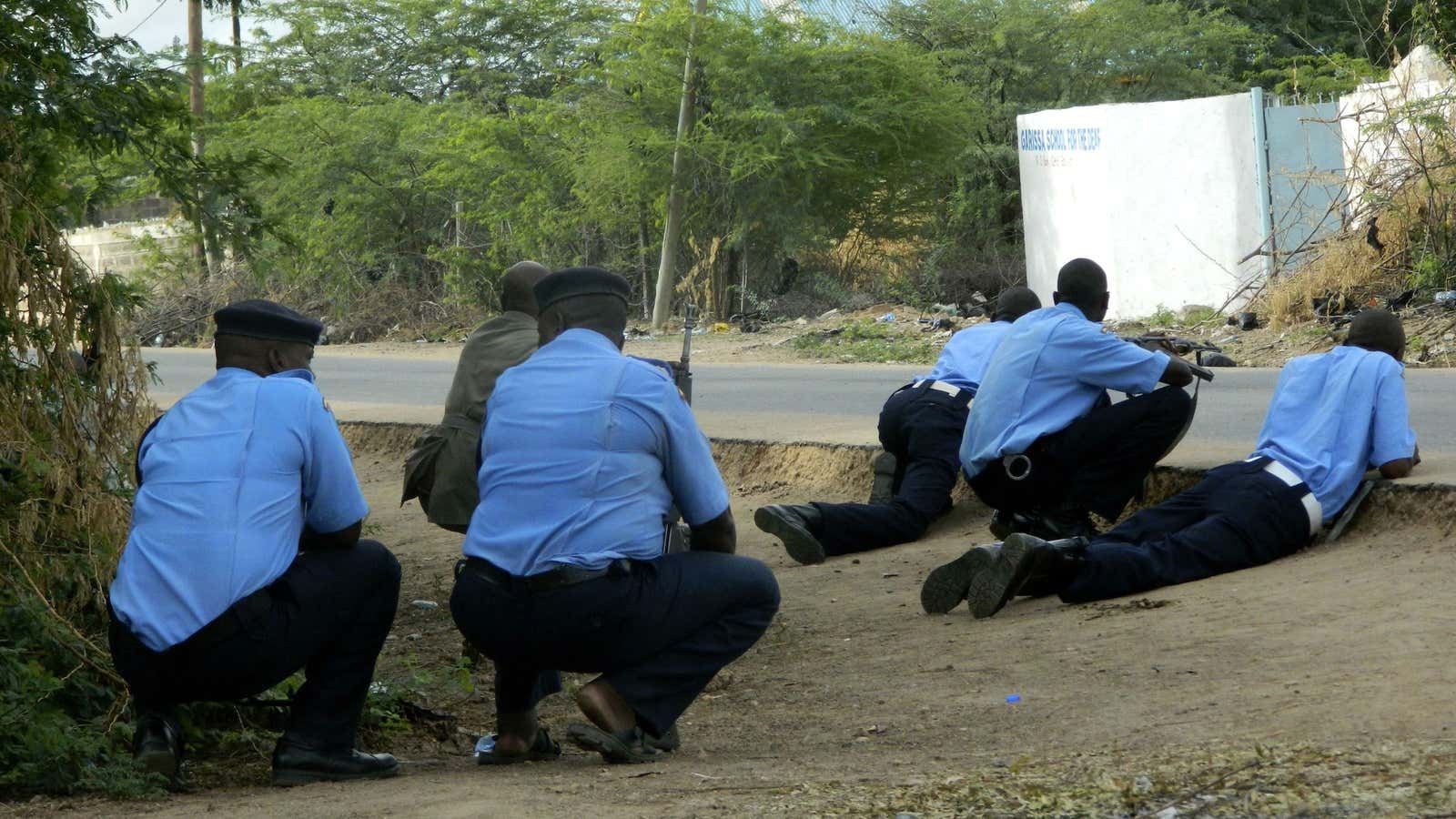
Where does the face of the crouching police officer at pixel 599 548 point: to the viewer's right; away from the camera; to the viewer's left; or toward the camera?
away from the camera

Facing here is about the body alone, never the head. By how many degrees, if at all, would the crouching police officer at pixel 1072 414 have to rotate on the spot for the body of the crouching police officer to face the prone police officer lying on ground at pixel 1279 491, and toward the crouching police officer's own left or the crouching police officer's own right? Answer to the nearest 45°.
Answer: approximately 90° to the crouching police officer's own right

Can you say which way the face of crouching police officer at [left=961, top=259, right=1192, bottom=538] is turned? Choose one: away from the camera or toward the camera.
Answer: away from the camera

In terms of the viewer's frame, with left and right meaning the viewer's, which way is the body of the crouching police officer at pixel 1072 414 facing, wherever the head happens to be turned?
facing away from the viewer and to the right of the viewer

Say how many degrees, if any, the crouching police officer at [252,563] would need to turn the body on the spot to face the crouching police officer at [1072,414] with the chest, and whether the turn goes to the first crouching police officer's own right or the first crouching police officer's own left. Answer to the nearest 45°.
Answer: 0° — they already face them

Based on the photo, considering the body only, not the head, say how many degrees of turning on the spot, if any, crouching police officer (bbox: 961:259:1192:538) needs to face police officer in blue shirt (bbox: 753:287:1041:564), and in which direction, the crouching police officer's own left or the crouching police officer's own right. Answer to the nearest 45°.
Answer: approximately 90° to the crouching police officer's own left

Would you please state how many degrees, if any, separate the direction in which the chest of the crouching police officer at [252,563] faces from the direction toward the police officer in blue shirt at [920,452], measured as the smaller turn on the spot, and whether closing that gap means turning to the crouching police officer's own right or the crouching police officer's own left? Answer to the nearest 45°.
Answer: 0° — they already face them

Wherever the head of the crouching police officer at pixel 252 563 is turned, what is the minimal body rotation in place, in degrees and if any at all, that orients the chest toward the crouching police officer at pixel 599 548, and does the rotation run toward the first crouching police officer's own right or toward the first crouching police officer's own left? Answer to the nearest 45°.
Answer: approximately 45° to the first crouching police officer's own right

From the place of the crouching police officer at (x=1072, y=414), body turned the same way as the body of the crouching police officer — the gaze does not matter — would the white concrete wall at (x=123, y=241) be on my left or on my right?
on my left

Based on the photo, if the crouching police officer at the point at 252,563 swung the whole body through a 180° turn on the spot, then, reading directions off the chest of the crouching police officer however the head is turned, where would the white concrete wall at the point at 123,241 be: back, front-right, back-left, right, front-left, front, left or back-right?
back-right

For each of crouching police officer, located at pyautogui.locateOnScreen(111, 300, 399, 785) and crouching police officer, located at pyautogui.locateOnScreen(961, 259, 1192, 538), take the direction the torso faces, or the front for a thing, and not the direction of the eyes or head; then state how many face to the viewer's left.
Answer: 0

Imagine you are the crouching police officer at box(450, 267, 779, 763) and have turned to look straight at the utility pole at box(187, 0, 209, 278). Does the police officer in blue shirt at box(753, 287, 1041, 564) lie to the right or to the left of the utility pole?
right

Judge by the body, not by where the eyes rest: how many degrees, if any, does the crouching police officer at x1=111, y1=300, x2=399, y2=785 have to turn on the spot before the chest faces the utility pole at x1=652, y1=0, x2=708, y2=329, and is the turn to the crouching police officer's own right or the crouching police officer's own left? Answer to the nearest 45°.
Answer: approximately 45° to the crouching police officer's own left

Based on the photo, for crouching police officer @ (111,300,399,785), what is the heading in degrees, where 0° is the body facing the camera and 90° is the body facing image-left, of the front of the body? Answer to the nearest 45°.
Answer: approximately 225°

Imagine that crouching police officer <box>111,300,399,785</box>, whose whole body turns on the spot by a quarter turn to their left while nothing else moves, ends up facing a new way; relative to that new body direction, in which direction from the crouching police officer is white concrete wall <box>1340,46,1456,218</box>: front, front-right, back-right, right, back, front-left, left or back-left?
right
